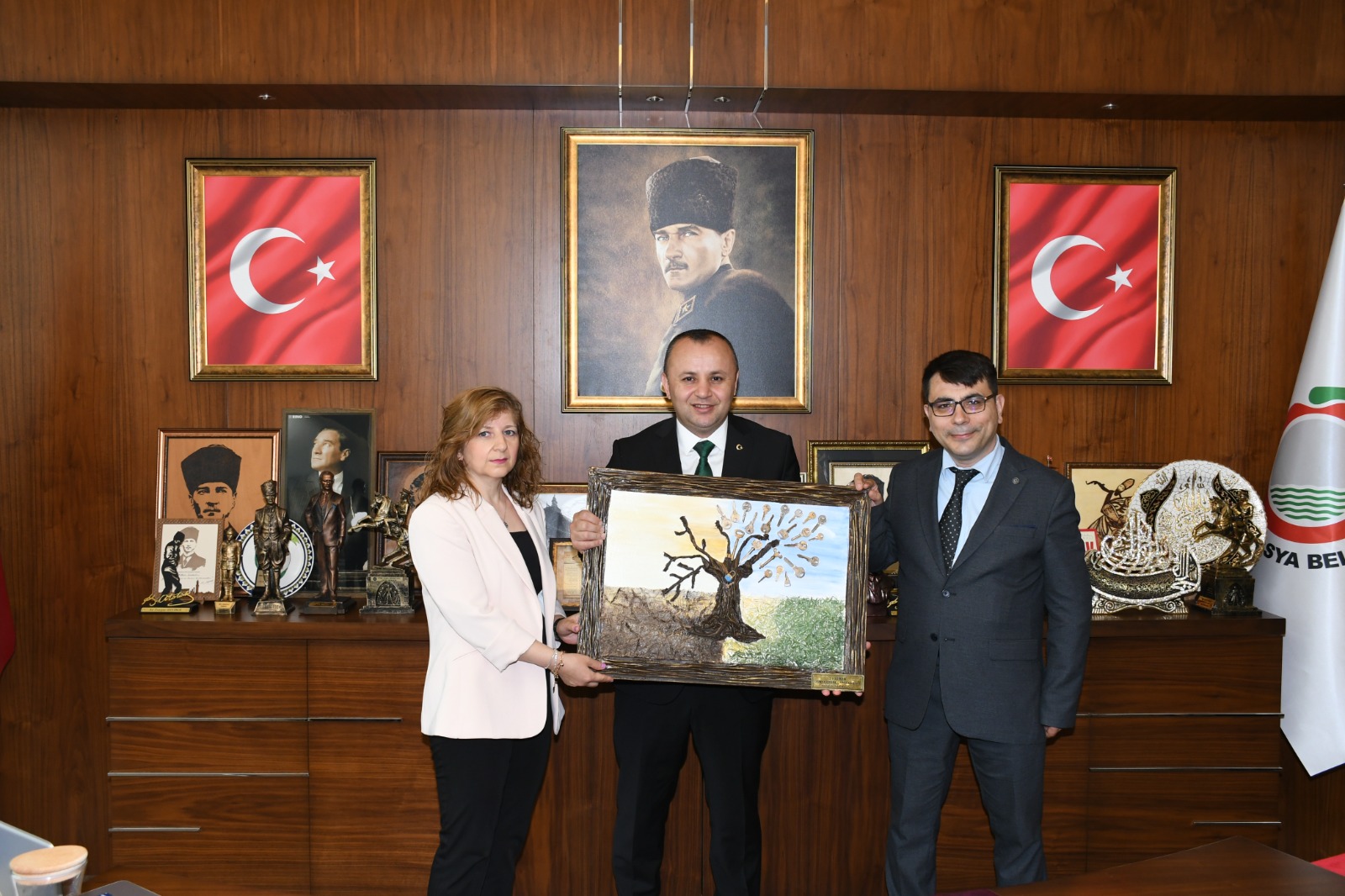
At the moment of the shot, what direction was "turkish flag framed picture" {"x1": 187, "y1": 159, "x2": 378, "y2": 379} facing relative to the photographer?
facing the viewer

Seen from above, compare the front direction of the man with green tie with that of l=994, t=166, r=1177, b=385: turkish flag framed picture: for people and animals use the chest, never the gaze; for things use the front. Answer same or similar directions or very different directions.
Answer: same or similar directions

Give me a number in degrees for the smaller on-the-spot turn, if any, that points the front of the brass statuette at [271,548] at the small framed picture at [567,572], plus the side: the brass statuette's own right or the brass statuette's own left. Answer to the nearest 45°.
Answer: approximately 90° to the brass statuette's own left

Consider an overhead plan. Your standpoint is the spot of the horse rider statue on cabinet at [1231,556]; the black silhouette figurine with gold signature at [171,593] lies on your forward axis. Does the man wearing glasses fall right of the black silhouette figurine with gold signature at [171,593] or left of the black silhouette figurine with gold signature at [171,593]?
left

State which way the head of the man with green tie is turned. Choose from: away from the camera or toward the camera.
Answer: toward the camera

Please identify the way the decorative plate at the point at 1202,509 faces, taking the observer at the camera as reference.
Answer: facing the viewer

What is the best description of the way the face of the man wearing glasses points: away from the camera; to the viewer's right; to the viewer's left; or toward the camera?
toward the camera

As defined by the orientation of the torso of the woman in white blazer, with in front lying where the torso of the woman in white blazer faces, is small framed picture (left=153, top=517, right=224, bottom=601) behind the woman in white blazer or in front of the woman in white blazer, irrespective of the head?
behind

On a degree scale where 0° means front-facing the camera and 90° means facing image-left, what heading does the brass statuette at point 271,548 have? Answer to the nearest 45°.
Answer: approximately 0°

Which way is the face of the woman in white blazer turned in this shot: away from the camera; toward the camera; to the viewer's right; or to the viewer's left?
toward the camera

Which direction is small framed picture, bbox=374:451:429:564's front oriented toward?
toward the camera

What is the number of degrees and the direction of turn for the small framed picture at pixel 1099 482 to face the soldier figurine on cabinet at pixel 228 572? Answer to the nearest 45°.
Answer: approximately 45° to its right

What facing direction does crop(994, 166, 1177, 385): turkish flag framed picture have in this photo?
toward the camera

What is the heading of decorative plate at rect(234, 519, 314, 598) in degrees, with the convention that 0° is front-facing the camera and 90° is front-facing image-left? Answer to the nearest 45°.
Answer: approximately 0°

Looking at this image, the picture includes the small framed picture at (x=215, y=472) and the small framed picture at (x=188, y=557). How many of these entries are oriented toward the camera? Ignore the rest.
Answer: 2

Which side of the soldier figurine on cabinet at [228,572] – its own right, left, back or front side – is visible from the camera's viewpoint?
front
